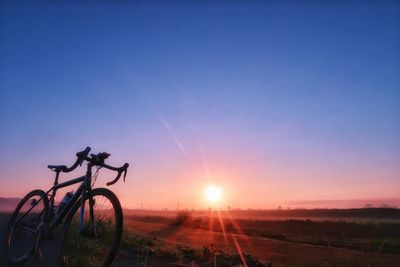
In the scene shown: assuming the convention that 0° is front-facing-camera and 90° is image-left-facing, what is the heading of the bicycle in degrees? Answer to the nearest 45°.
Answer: approximately 315°
